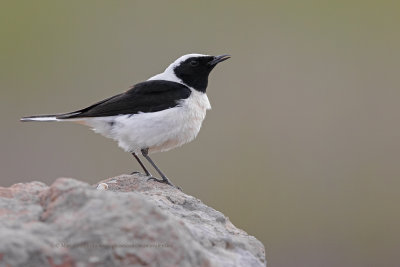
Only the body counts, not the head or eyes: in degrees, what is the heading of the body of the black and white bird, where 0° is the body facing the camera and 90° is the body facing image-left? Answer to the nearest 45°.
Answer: approximately 270°
